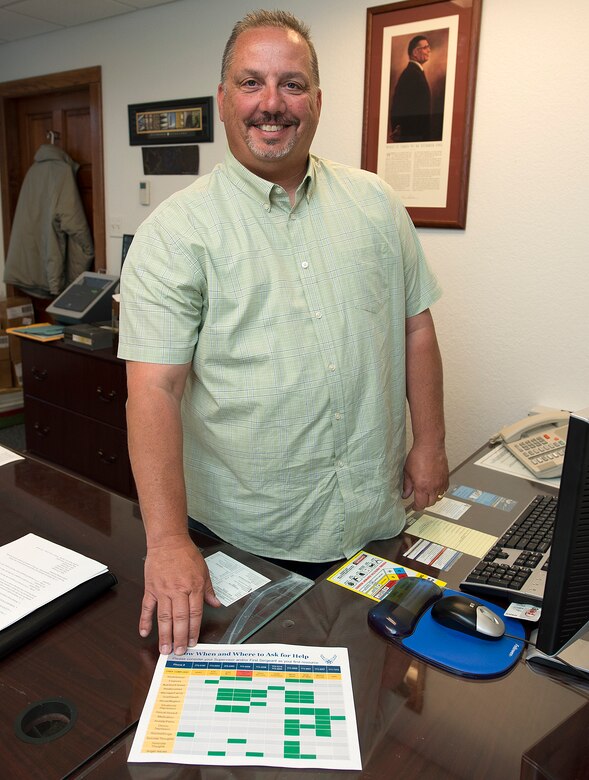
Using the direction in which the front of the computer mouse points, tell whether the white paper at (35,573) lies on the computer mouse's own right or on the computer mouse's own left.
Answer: on the computer mouse's own right

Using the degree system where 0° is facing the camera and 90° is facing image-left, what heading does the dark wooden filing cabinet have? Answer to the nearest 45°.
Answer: approximately 45°

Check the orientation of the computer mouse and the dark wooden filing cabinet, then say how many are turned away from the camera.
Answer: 0

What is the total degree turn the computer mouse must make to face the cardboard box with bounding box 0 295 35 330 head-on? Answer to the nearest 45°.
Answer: approximately 180°

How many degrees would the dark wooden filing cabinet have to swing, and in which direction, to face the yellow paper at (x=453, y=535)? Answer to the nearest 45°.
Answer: approximately 45° to its left

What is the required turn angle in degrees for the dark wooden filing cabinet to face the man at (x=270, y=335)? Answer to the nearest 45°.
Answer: approximately 45° to its left

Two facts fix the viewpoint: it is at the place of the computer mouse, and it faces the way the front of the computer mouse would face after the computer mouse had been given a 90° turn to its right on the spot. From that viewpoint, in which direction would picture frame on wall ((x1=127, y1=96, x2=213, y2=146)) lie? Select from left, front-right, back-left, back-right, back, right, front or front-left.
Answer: right

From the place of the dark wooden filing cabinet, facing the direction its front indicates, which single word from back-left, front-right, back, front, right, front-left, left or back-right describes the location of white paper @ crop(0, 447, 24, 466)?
front-left

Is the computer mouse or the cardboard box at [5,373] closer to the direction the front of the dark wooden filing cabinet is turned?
the computer mouse

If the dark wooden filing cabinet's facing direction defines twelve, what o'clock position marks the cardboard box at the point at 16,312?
The cardboard box is roughly at 4 o'clock from the dark wooden filing cabinet.

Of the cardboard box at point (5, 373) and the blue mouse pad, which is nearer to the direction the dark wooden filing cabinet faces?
the blue mouse pad
